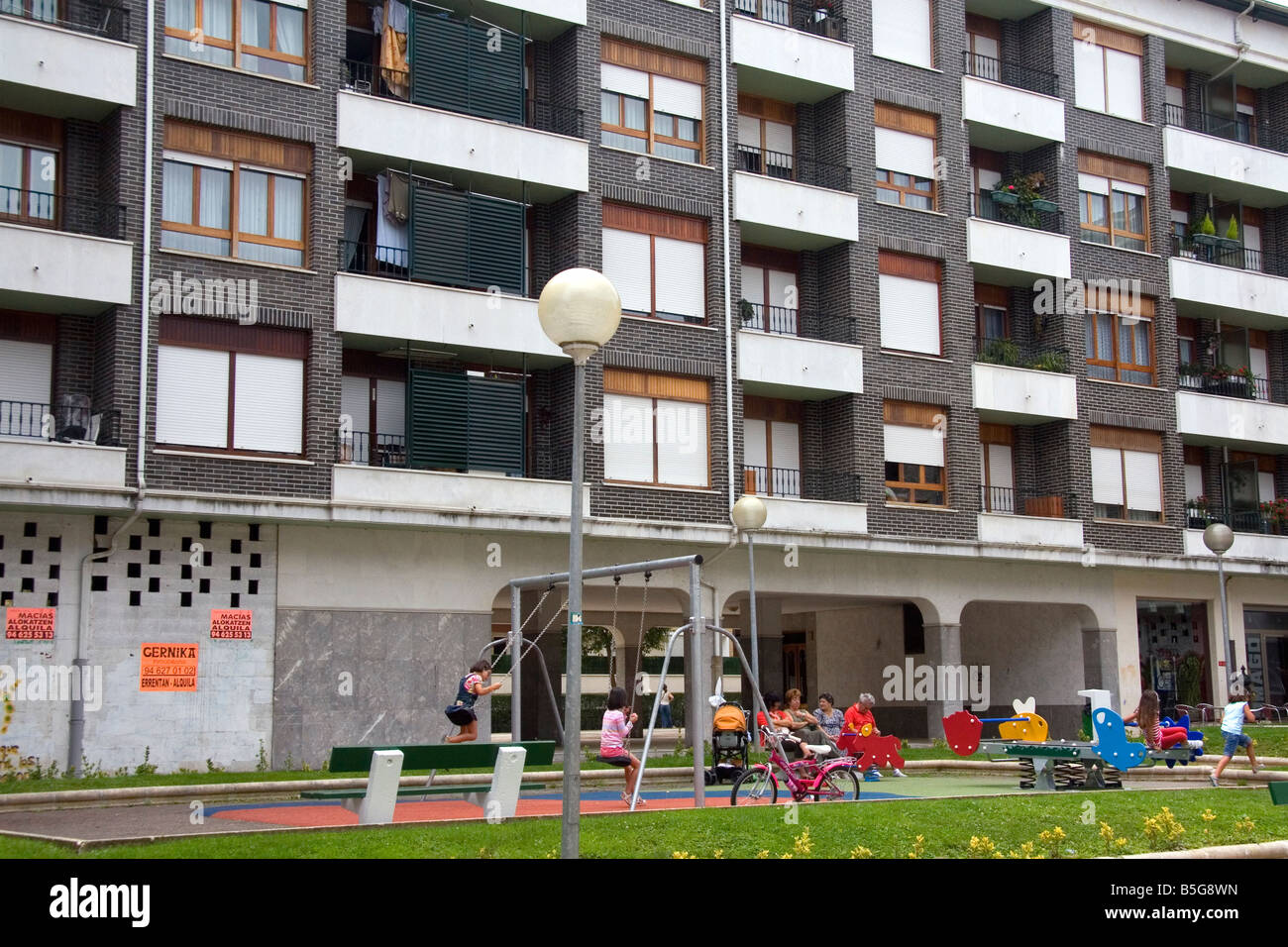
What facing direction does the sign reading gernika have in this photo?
toward the camera

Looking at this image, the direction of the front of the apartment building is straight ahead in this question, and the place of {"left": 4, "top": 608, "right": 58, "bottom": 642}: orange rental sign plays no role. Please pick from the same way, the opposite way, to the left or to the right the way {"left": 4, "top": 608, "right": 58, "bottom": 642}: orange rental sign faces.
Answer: the same way

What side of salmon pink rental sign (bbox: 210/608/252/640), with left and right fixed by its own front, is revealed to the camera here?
front

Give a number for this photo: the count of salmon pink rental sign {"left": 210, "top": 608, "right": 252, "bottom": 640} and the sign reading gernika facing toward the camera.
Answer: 2

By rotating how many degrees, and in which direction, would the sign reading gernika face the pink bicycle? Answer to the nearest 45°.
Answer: approximately 45° to its left

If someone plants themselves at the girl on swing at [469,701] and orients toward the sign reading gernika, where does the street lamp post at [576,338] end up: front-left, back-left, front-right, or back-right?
back-left

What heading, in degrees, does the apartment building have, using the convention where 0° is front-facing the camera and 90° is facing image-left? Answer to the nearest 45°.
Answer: approximately 315°

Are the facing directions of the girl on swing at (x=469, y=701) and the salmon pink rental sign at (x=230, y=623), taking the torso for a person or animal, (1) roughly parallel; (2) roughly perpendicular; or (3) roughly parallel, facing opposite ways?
roughly perpendicular

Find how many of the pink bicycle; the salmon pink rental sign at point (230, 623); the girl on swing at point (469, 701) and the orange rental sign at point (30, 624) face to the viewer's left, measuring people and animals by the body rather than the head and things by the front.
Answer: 1

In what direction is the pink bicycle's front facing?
to the viewer's left

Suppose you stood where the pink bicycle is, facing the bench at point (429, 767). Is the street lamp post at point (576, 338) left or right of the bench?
left

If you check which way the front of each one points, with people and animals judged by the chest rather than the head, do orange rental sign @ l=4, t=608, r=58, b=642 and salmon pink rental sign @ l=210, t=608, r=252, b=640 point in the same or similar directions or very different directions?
same or similar directions

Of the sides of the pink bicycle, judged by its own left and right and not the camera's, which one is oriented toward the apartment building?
right

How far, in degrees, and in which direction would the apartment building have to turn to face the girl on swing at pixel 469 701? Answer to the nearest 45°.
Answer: approximately 45° to its right
